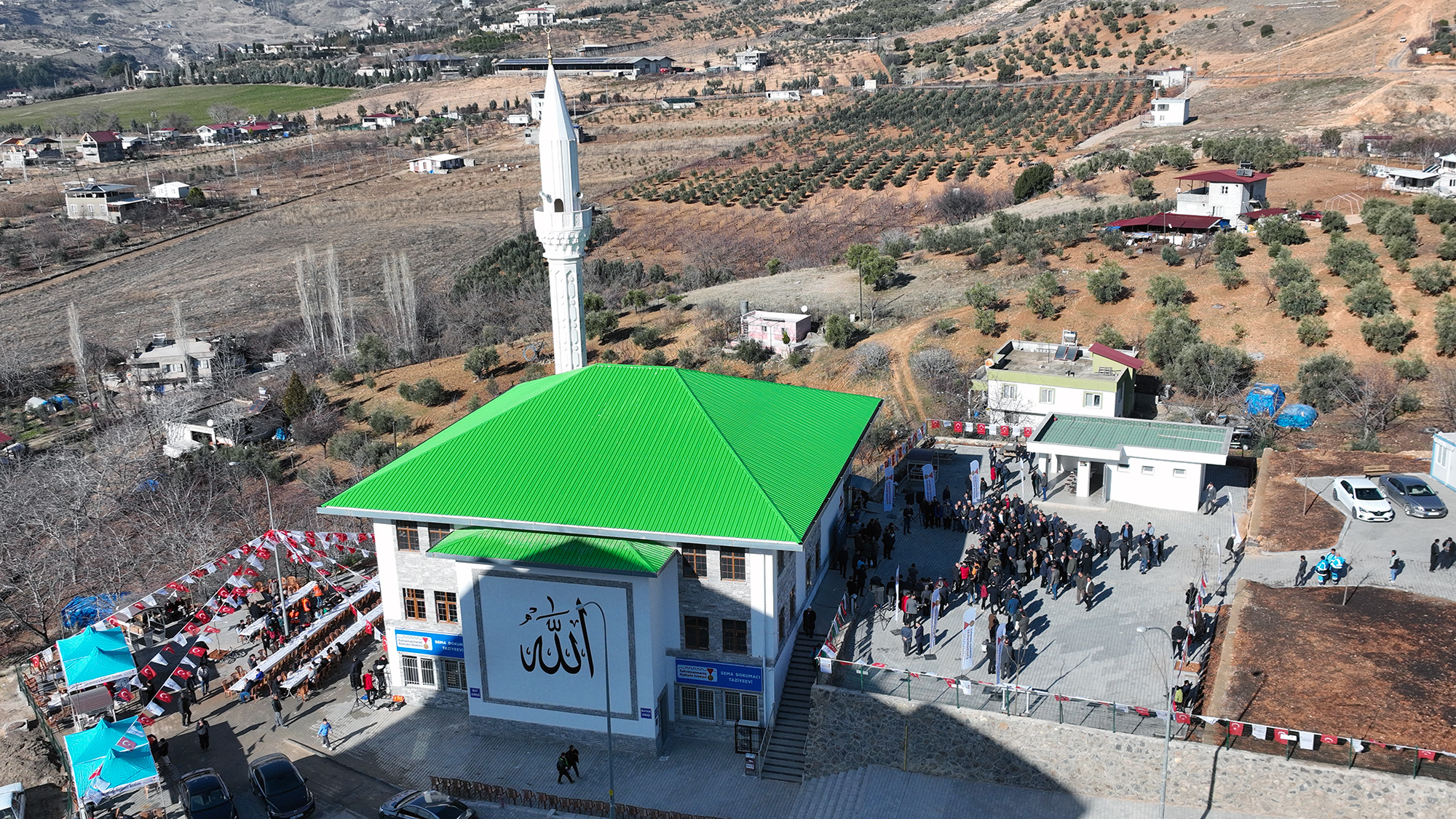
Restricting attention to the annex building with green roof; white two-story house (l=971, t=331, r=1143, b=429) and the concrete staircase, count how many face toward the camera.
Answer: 3

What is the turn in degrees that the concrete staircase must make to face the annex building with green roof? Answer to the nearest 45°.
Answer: approximately 135° to its left

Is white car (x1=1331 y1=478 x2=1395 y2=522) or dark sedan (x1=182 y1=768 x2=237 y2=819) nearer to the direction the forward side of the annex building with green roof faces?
the dark sedan

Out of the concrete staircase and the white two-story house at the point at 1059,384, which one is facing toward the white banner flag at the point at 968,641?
the white two-story house

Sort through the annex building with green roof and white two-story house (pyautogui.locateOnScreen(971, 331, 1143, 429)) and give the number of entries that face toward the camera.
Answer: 2

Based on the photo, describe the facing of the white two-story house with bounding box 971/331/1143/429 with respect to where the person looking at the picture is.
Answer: facing the viewer

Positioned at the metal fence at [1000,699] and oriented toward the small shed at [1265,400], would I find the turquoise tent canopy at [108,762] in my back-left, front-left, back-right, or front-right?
back-left

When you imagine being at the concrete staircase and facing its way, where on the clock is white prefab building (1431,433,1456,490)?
The white prefab building is roughly at 8 o'clock from the concrete staircase.

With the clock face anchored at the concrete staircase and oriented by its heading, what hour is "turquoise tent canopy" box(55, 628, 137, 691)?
The turquoise tent canopy is roughly at 3 o'clock from the concrete staircase.

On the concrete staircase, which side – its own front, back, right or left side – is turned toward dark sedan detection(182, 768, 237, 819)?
right

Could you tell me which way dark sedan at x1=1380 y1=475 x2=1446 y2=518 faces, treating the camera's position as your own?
facing the viewer and to the right of the viewer

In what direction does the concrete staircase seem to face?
toward the camera

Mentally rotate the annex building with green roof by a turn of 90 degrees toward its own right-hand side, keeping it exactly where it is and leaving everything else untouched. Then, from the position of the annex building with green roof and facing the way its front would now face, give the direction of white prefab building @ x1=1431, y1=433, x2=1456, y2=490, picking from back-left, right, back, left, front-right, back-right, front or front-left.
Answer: back

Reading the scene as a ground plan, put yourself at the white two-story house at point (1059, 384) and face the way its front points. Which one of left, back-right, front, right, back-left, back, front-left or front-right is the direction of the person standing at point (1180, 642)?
front

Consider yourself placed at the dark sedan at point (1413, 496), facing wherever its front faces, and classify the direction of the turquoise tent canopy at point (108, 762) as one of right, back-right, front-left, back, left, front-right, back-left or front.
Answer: right

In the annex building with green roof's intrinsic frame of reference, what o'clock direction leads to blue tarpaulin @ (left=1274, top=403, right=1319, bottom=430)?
The blue tarpaulin is roughly at 7 o'clock from the annex building with green roof.
